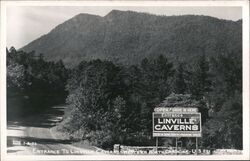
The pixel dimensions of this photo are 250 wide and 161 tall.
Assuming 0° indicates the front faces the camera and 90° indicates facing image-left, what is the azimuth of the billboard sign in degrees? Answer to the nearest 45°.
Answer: approximately 0°
